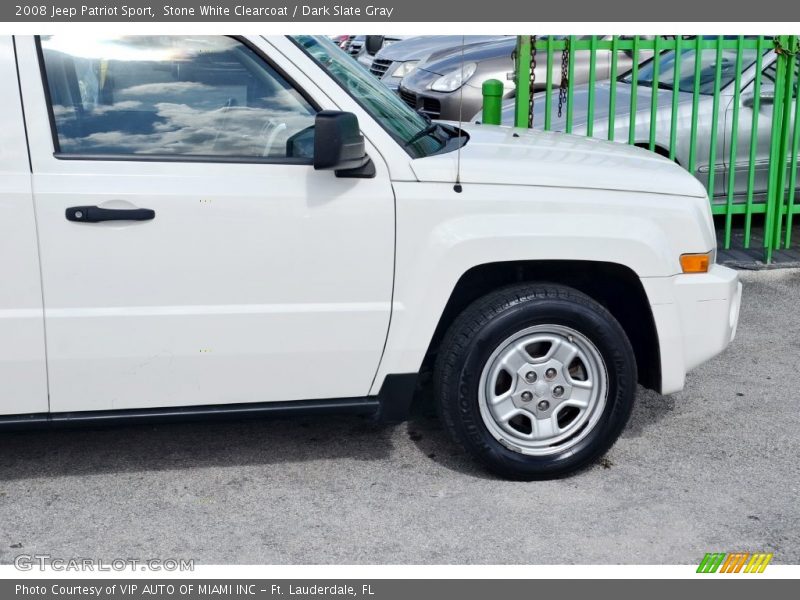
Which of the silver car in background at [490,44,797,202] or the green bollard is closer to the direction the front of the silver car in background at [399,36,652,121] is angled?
the green bollard

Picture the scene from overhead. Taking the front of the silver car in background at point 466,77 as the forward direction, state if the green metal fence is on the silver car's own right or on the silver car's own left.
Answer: on the silver car's own left

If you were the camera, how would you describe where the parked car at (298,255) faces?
facing to the right of the viewer

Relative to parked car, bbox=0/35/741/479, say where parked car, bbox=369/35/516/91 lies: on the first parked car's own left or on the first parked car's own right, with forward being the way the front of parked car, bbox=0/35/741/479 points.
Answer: on the first parked car's own left

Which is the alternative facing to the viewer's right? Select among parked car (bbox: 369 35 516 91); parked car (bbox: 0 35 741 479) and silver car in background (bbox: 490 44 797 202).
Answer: parked car (bbox: 0 35 741 479)

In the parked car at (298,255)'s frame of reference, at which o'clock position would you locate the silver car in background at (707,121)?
The silver car in background is roughly at 10 o'clock from the parked car.

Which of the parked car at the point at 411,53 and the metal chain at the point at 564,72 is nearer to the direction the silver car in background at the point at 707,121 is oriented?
the metal chain

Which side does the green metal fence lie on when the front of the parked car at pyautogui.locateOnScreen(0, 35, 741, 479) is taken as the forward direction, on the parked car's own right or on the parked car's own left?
on the parked car's own left

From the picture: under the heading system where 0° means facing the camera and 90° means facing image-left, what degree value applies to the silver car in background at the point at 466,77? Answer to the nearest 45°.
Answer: approximately 45°
